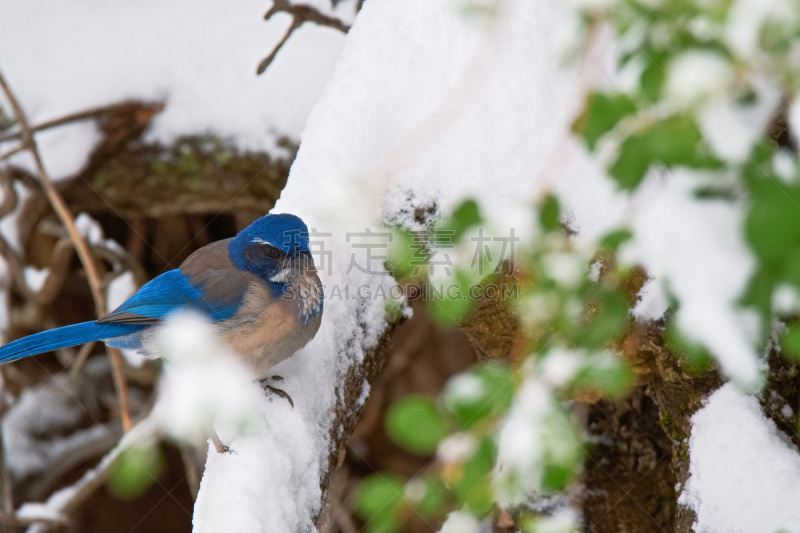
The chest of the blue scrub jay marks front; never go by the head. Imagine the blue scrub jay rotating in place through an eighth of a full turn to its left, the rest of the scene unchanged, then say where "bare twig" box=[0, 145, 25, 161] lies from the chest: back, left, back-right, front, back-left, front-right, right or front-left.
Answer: back-left

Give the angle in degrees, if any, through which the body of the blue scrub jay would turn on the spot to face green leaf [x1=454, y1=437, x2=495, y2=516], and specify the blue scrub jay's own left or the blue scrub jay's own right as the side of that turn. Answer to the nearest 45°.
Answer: approximately 45° to the blue scrub jay's own right

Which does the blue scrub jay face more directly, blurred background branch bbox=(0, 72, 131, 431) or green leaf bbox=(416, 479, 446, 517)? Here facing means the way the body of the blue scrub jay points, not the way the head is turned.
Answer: the green leaf

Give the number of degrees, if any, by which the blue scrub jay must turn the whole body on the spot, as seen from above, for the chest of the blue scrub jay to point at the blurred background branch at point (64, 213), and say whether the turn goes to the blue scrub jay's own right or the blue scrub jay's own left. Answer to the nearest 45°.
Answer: approximately 180°

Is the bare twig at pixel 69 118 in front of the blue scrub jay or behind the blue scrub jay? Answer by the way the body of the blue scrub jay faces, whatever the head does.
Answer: behind

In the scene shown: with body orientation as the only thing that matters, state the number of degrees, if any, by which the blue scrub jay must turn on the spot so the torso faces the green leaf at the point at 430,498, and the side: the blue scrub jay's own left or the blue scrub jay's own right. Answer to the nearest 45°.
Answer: approximately 45° to the blue scrub jay's own right

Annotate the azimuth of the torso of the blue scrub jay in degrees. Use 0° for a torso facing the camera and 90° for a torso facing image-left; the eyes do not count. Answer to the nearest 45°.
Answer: approximately 315°
